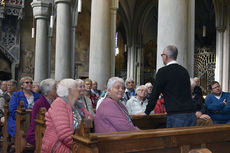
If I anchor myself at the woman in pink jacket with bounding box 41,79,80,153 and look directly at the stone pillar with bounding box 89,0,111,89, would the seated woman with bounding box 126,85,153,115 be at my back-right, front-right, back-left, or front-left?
front-right

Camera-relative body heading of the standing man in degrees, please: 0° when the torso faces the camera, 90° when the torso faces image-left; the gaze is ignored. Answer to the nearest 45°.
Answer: approximately 135°

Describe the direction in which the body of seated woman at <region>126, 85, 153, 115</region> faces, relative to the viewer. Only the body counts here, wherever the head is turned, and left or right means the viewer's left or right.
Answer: facing the viewer and to the right of the viewer

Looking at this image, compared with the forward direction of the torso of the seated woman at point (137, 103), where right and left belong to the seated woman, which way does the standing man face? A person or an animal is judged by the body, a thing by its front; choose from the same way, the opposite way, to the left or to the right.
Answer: the opposite way

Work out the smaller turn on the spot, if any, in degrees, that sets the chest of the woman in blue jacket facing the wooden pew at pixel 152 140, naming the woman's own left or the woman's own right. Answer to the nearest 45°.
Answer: approximately 45° to the woman's own right

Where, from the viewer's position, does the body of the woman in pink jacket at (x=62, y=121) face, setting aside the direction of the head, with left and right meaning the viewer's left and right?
facing to the right of the viewer

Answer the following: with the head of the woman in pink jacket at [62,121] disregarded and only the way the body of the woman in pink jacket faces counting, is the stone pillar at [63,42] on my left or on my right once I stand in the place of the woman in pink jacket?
on my left

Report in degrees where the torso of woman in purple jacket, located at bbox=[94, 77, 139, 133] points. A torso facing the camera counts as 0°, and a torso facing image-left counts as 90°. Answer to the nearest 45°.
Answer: approximately 315°

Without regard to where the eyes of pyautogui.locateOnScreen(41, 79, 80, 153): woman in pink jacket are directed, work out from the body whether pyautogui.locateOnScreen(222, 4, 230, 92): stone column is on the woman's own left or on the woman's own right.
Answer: on the woman's own left

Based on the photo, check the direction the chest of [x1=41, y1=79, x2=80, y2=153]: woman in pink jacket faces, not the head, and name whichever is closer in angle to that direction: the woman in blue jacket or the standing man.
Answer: the standing man
